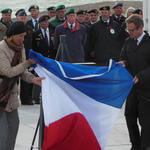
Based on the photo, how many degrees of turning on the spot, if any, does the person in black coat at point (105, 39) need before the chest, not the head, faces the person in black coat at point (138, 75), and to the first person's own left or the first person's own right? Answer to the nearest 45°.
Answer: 0° — they already face them

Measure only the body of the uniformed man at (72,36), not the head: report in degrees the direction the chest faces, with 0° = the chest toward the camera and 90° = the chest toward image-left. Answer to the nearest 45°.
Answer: approximately 0°

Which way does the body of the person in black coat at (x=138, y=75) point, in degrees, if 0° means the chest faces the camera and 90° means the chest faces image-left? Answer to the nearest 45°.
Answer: approximately 45°

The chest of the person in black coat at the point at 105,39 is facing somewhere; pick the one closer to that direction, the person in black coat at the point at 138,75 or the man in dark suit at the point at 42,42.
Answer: the person in black coat

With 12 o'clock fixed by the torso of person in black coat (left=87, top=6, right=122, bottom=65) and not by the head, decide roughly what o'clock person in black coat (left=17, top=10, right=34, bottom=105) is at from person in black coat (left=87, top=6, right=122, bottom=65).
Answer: person in black coat (left=17, top=10, right=34, bottom=105) is roughly at 2 o'clock from person in black coat (left=87, top=6, right=122, bottom=65).

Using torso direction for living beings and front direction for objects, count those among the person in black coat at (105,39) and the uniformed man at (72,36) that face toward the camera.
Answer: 2

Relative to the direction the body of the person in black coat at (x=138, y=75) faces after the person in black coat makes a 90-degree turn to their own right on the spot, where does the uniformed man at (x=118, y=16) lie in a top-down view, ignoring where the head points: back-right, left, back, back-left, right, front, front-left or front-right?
front-right

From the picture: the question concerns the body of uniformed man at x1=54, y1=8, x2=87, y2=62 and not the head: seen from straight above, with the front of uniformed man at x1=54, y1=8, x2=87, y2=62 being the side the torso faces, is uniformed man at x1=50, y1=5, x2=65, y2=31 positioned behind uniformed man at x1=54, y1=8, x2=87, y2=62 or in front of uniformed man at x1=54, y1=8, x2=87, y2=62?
behind

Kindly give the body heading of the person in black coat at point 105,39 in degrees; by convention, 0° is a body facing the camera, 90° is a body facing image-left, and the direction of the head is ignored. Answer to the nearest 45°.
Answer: approximately 0°

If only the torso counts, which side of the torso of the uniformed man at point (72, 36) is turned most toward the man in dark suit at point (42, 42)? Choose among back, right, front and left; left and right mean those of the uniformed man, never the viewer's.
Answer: right
